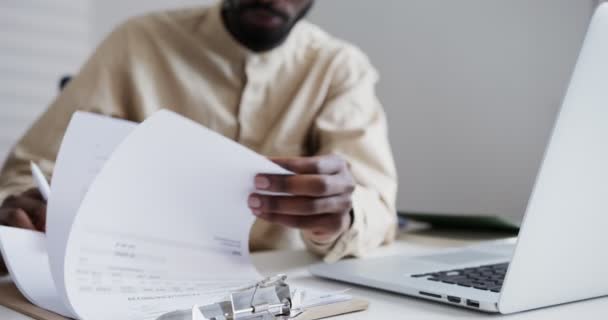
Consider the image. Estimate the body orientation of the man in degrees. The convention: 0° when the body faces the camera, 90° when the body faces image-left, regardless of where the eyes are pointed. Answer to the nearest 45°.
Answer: approximately 0°

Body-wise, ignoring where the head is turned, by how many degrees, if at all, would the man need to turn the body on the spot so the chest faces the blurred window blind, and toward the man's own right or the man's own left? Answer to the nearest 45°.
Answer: approximately 135° to the man's own right

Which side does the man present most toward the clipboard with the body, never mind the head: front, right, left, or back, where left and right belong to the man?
front

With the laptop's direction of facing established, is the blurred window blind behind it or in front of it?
in front

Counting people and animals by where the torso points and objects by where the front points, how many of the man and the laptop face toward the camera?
1

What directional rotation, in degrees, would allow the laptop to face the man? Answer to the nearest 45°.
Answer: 0° — it already faces them

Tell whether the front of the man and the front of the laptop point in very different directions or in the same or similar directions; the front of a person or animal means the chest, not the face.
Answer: very different directions

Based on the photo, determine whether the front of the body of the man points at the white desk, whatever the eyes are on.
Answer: yes

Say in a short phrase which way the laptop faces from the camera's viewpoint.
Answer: facing away from the viewer and to the left of the viewer

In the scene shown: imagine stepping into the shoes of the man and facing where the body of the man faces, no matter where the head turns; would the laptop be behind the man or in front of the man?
in front
